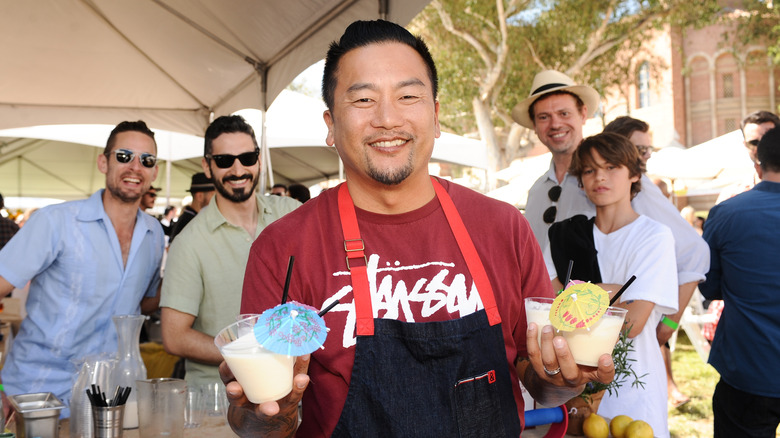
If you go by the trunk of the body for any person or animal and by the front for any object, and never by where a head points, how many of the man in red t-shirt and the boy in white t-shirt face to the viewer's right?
0

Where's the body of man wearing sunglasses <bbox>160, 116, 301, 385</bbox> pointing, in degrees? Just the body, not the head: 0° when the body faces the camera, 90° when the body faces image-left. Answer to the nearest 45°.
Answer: approximately 315°

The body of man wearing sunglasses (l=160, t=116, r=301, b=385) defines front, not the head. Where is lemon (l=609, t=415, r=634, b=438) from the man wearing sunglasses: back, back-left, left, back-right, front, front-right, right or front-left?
front

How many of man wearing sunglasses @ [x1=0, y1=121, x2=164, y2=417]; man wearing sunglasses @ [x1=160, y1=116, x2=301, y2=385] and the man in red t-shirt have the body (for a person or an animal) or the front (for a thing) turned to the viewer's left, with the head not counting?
0

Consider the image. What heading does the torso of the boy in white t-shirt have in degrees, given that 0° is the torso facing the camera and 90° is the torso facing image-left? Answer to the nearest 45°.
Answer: approximately 45°

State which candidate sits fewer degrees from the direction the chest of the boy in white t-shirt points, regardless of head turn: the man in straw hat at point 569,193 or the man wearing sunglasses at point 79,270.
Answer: the man wearing sunglasses

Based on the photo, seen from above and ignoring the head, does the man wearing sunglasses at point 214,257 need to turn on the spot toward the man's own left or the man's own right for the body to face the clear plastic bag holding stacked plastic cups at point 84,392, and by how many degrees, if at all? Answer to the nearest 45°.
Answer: approximately 90° to the man's own right

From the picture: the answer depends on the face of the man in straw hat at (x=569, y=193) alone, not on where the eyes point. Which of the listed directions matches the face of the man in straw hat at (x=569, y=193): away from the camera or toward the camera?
toward the camera

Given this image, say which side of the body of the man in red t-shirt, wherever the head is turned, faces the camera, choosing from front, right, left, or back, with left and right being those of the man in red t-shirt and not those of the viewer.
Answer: front

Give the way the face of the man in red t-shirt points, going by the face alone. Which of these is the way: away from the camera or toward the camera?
toward the camera

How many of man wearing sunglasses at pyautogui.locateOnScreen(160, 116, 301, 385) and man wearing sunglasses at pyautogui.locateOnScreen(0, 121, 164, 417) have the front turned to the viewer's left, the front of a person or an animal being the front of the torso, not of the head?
0
